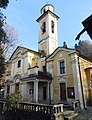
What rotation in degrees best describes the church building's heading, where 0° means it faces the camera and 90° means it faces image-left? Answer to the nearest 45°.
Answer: approximately 45°
